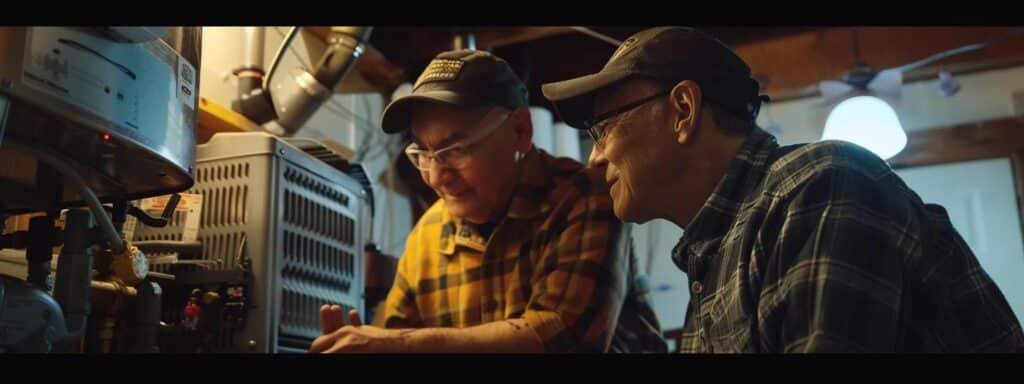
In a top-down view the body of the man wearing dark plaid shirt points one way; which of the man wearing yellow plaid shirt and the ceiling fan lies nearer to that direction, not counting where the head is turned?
the man wearing yellow plaid shirt

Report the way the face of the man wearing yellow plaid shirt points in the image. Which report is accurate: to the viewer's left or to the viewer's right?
to the viewer's left

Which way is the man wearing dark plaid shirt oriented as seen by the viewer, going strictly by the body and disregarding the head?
to the viewer's left

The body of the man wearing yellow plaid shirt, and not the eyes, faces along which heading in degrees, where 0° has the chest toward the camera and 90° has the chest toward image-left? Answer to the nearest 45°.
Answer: approximately 45°

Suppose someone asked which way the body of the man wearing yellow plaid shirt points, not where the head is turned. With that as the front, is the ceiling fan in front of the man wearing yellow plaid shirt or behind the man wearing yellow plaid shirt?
behind

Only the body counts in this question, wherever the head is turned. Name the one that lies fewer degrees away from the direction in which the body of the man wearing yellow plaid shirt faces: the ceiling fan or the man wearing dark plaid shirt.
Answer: the man wearing dark plaid shirt
